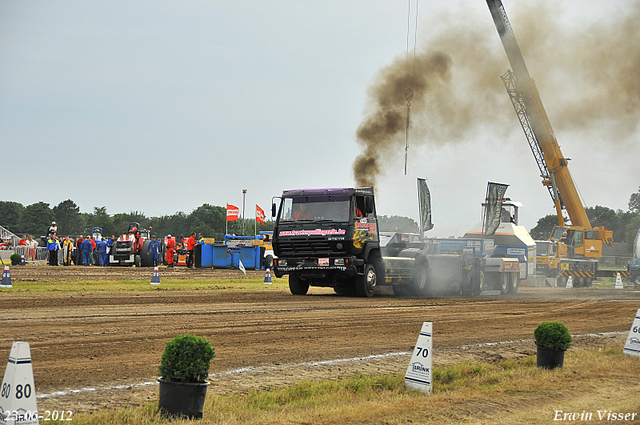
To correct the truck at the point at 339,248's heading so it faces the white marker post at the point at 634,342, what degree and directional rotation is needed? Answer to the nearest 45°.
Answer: approximately 90° to its left

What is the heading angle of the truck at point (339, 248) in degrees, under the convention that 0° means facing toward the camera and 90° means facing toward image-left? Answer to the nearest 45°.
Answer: approximately 45°

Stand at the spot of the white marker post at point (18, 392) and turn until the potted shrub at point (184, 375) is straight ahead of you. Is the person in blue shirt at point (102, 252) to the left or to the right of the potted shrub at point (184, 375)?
left
